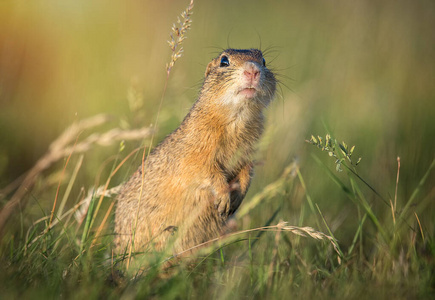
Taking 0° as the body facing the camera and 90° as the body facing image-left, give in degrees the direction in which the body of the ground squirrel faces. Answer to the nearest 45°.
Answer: approximately 315°
